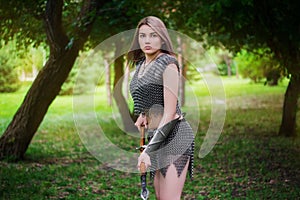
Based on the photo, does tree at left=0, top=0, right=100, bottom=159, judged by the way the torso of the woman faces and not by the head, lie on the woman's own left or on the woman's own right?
on the woman's own right

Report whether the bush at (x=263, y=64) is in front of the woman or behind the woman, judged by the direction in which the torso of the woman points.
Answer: behind

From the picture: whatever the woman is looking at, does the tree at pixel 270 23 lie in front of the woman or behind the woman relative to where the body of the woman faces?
behind

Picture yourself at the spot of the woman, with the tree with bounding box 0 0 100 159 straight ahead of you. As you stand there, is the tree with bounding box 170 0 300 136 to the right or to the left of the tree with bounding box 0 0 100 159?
right

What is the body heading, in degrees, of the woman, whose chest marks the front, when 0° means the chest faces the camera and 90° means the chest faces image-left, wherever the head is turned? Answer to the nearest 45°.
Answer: approximately 45°

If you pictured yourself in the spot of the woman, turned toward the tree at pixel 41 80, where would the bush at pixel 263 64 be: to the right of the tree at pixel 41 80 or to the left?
right
